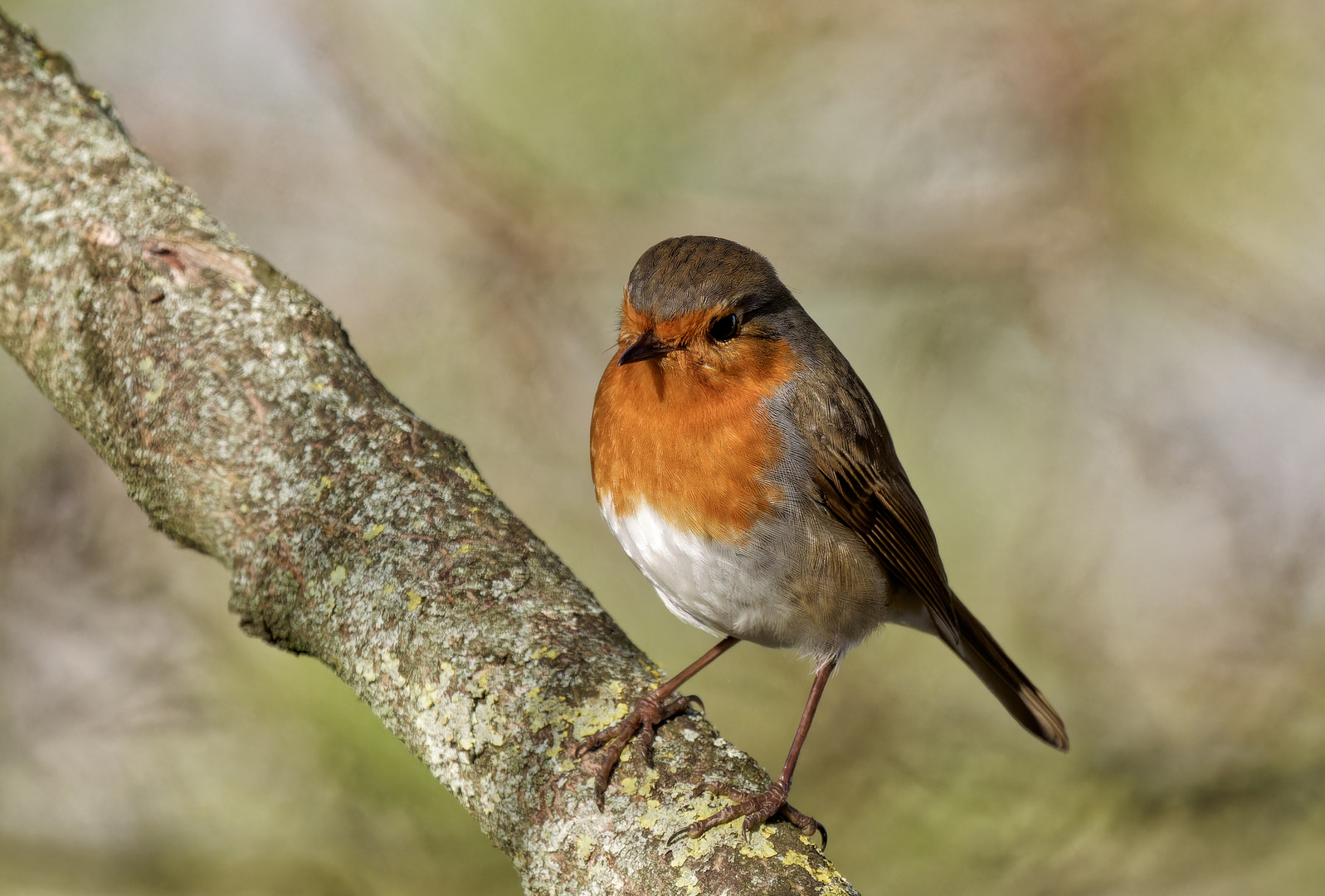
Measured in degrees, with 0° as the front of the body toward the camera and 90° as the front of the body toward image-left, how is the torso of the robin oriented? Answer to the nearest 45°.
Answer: approximately 45°
